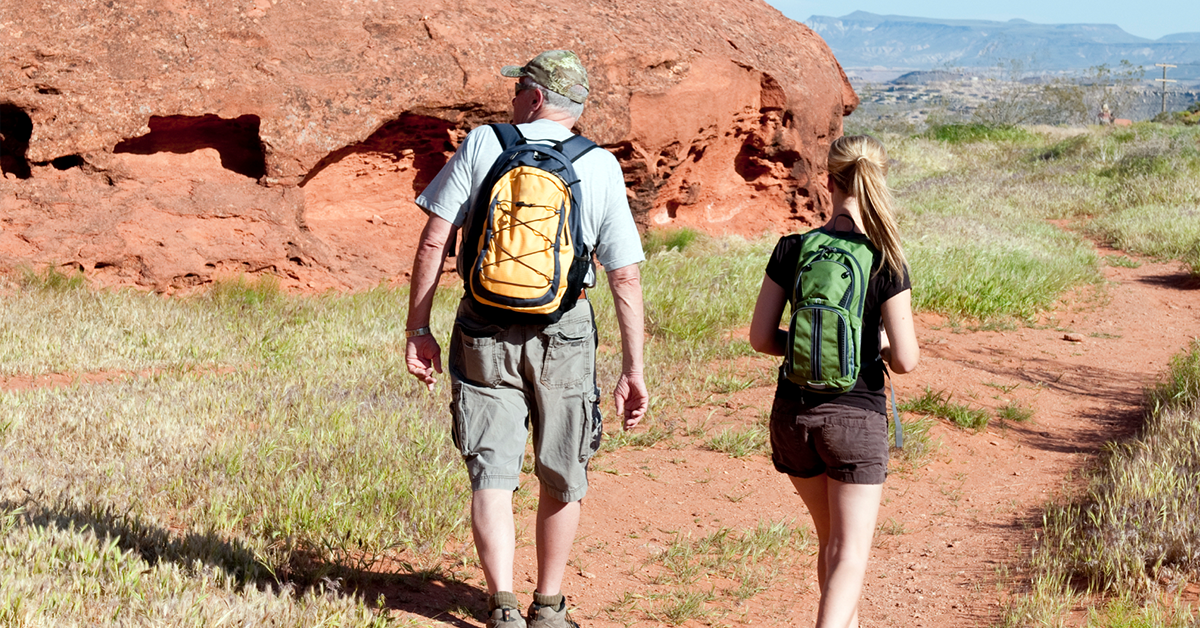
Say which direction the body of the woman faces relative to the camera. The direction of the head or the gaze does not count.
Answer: away from the camera

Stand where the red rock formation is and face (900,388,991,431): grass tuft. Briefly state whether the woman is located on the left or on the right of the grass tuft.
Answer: right

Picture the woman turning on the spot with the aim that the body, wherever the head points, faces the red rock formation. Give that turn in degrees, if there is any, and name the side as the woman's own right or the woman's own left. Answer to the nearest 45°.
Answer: approximately 45° to the woman's own left

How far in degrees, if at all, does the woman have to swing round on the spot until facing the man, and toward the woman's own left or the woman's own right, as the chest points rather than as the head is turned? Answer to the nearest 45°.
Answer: approximately 90° to the woman's own left

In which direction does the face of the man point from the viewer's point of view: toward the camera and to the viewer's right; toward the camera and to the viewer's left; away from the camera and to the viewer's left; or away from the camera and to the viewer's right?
away from the camera and to the viewer's left

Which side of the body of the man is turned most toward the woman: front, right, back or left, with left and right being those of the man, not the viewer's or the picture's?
right

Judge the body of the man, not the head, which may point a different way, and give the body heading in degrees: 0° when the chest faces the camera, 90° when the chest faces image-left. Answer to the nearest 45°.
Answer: approximately 180°

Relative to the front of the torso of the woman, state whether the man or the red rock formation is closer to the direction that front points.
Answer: the red rock formation

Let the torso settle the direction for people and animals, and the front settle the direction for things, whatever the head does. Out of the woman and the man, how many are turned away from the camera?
2
